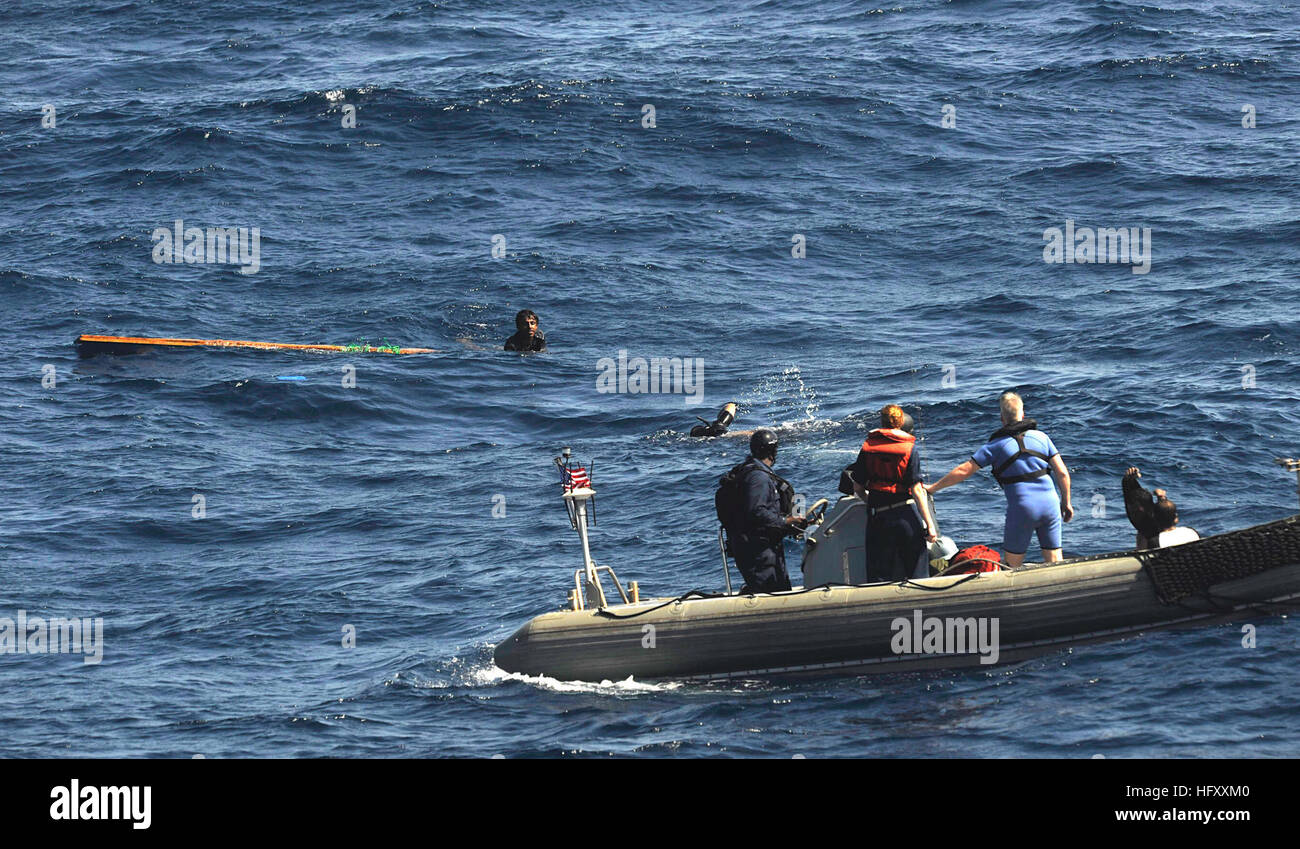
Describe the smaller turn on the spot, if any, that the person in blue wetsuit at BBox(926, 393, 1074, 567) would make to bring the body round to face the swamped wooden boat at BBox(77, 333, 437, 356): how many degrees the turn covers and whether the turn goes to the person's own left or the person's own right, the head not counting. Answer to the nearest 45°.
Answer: approximately 45° to the person's own left

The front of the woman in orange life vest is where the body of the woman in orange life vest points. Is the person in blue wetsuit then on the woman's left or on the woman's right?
on the woman's right

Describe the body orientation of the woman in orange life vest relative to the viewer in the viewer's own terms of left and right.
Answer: facing away from the viewer

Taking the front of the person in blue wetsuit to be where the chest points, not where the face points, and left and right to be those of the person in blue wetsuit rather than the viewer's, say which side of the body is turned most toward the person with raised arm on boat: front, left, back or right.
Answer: right

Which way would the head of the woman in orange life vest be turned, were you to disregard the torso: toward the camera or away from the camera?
away from the camera

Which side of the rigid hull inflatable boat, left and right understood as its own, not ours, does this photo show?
right

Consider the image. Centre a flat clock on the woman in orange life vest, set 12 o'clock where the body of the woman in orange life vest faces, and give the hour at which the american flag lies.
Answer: The american flag is roughly at 9 o'clock from the woman in orange life vest.

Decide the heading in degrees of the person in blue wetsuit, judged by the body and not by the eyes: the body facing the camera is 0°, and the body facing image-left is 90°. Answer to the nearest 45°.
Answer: approximately 180°

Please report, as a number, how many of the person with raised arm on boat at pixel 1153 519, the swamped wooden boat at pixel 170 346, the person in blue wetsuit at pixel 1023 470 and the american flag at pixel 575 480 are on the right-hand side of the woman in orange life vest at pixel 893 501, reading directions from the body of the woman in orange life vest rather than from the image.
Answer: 2

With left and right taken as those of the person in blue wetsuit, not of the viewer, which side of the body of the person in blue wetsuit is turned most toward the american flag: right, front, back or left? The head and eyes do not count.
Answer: left
